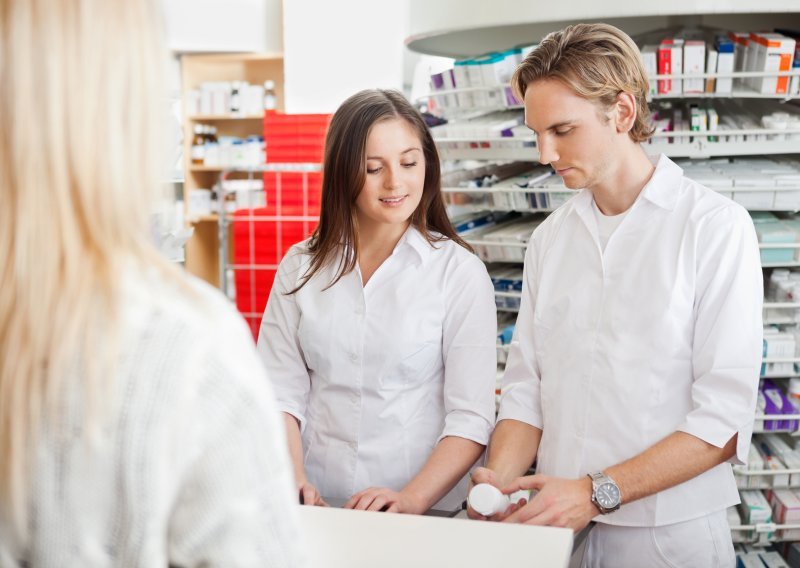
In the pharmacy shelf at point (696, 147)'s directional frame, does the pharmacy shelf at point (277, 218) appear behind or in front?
behind

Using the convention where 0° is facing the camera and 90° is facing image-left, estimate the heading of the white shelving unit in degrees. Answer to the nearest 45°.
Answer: approximately 0°

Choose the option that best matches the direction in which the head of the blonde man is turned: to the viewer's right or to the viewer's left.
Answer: to the viewer's left

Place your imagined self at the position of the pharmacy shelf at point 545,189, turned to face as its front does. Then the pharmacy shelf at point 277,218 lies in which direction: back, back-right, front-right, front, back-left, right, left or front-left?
back-right

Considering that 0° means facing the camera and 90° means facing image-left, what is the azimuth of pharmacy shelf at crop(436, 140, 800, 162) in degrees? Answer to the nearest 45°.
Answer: approximately 0°

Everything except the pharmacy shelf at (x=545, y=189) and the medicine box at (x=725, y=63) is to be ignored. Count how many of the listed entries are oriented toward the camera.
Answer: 2
